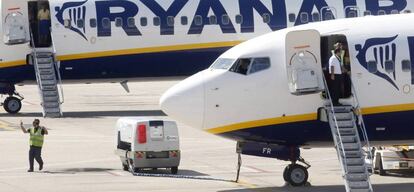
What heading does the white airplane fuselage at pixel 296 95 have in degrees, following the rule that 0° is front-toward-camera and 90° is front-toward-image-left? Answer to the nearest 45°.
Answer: approximately 90°

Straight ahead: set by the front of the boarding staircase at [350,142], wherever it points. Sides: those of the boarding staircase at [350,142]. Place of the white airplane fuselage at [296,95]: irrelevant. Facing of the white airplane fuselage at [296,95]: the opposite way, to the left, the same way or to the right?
to the right

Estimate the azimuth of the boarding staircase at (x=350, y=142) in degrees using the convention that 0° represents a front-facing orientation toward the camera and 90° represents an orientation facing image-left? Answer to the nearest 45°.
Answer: approximately 0°

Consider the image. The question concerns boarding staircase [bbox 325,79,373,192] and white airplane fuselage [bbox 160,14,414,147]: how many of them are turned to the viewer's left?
1

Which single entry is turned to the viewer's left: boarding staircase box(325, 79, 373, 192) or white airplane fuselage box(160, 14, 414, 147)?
the white airplane fuselage
